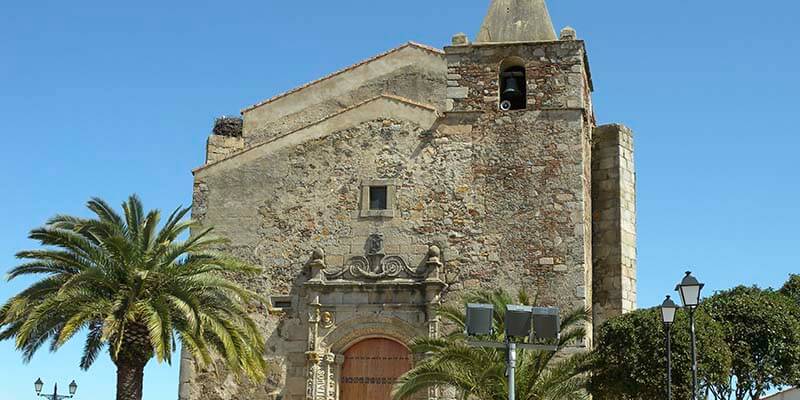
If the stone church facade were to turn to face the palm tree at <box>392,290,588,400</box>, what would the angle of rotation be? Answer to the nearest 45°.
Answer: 0° — it already faces it

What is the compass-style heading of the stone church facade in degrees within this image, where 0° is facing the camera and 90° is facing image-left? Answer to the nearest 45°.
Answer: approximately 0°

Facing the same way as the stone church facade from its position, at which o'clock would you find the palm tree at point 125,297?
The palm tree is roughly at 2 o'clock from the stone church facade.

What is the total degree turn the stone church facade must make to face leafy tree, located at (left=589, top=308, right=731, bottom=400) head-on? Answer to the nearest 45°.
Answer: approximately 45° to its left

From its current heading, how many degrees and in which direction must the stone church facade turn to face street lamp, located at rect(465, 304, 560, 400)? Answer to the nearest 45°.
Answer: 0° — it already faces it

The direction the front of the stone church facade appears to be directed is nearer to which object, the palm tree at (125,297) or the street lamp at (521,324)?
the street lamp

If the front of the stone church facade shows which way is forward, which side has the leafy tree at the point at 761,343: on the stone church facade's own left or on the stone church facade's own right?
on the stone church facade's own left

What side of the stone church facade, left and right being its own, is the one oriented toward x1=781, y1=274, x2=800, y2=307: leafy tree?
left
